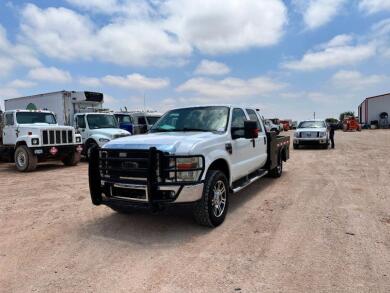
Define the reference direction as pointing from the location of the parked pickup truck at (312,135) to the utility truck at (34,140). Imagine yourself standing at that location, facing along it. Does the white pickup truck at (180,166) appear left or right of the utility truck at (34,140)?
left

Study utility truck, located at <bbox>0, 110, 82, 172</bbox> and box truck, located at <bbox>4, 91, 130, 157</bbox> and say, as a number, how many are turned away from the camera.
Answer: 0

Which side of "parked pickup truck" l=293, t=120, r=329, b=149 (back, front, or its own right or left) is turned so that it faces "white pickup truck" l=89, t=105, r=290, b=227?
front

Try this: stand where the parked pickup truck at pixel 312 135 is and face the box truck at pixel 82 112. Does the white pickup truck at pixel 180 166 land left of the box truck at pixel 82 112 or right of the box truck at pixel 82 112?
left

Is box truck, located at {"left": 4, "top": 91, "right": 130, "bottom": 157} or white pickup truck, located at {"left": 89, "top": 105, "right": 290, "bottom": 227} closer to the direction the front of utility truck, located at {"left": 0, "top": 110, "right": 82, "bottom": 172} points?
the white pickup truck

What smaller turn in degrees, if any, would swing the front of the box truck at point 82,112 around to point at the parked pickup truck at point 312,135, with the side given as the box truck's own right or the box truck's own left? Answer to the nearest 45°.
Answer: approximately 45° to the box truck's own left

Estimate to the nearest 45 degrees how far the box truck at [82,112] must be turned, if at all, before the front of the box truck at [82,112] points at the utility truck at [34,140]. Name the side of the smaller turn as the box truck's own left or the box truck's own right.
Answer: approximately 90° to the box truck's own right

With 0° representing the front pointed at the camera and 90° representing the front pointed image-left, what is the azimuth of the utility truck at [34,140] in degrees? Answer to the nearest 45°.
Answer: approximately 315°

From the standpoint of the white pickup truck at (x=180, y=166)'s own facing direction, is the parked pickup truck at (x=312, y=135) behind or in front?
behind
